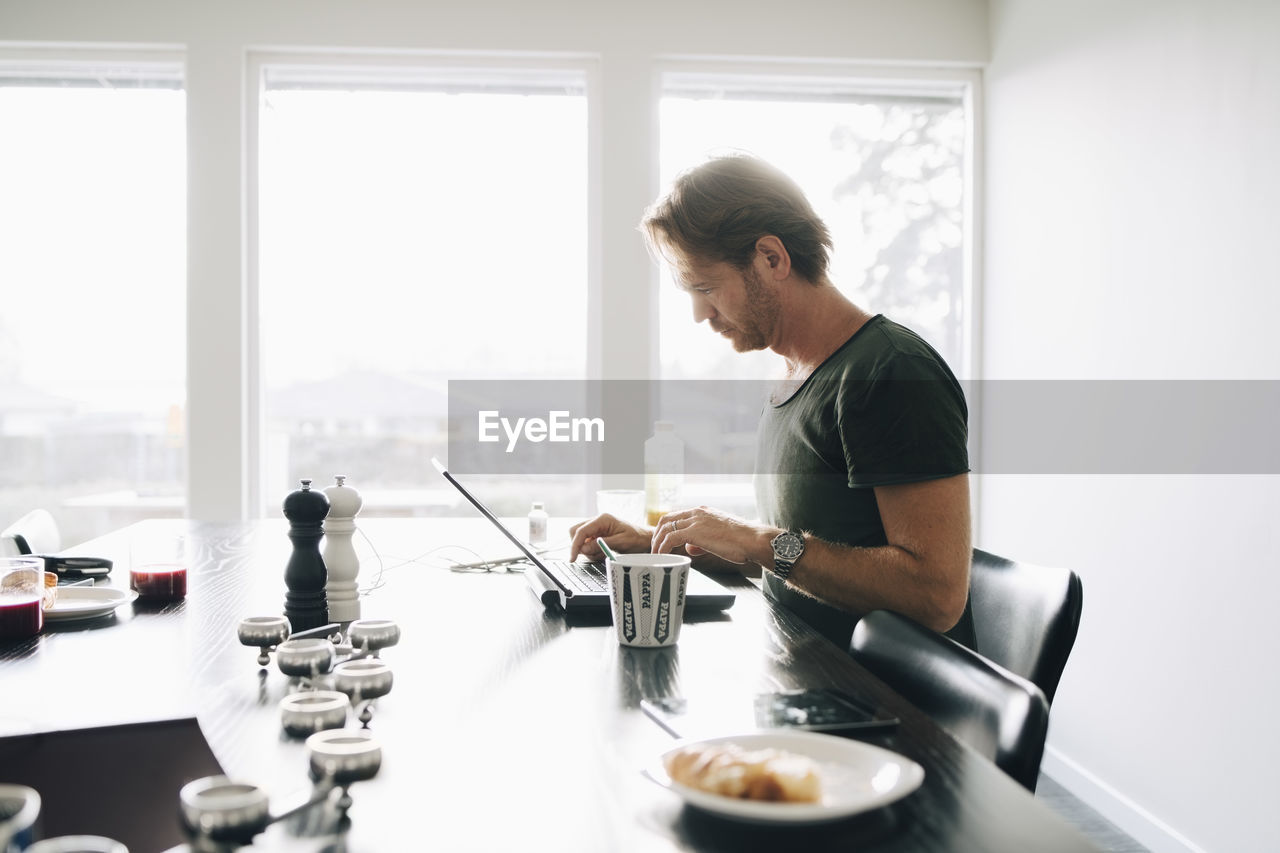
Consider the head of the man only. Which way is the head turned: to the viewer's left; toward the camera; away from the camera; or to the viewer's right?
to the viewer's left

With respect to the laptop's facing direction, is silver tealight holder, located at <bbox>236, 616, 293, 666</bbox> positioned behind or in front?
behind

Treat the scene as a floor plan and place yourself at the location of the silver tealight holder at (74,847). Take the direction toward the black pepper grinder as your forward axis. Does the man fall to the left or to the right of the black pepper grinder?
right

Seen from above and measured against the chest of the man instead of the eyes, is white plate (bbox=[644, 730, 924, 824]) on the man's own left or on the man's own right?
on the man's own left

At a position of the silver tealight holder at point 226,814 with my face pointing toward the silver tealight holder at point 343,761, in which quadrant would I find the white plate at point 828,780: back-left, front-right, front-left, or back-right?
front-right

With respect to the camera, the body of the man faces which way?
to the viewer's left

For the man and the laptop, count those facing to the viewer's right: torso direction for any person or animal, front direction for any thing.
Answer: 1

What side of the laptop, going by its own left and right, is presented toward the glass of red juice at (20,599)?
back

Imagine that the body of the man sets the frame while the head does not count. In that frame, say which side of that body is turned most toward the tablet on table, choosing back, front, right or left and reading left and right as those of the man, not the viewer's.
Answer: left

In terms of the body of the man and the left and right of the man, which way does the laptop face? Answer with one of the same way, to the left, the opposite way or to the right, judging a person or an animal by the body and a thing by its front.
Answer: the opposite way

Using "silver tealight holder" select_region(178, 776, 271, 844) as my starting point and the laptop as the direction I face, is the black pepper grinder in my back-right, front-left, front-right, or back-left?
front-left

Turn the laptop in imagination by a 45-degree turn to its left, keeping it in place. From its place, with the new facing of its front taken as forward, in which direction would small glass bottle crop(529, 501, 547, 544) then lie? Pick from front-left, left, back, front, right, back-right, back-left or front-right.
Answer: front-left

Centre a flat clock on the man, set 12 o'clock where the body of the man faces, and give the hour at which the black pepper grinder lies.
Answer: The black pepper grinder is roughly at 11 o'clock from the man.

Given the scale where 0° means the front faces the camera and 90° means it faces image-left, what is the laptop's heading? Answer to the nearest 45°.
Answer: approximately 270°

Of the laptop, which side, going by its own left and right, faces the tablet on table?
right
